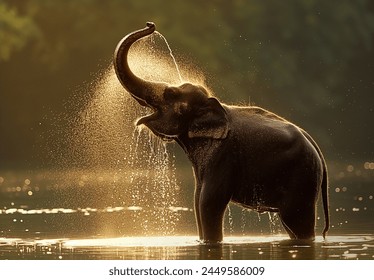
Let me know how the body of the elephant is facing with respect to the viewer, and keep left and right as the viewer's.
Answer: facing to the left of the viewer
